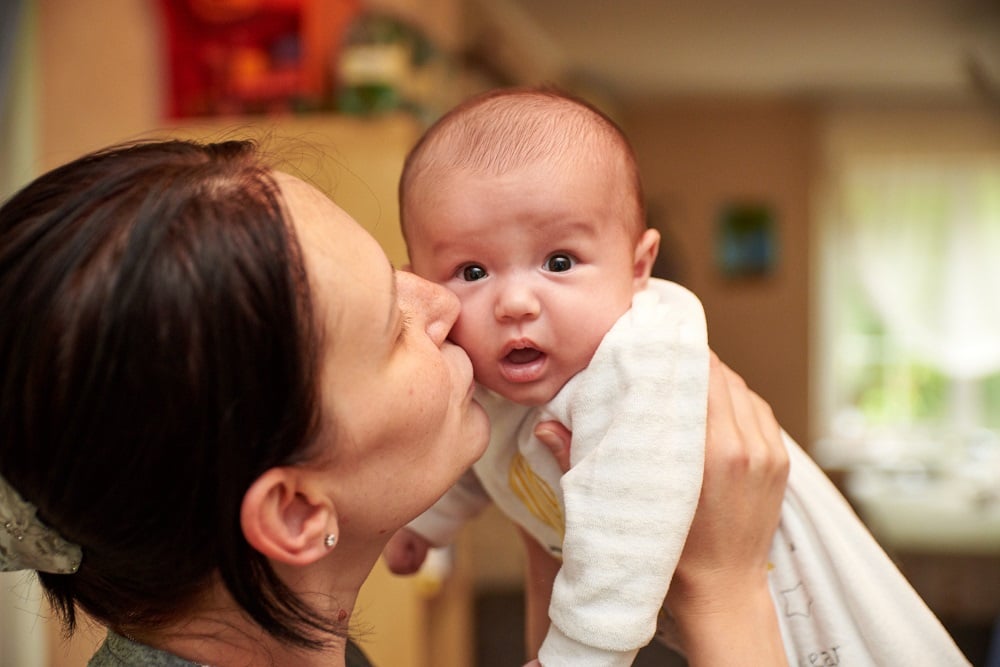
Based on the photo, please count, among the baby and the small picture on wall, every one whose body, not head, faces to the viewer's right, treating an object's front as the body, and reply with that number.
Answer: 0

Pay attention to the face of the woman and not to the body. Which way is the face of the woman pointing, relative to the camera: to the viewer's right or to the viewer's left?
to the viewer's right

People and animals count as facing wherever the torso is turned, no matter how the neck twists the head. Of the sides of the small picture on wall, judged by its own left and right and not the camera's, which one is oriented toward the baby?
front

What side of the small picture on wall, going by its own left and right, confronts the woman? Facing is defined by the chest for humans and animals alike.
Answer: front

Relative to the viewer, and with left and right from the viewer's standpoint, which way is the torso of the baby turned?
facing the viewer and to the left of the viewer

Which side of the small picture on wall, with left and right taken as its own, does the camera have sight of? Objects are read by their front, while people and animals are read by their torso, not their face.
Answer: front

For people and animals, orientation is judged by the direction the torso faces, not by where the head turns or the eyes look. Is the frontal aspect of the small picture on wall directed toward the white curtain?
no

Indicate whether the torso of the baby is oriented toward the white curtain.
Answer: no

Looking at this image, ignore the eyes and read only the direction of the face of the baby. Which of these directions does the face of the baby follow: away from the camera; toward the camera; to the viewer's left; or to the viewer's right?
toward the camera

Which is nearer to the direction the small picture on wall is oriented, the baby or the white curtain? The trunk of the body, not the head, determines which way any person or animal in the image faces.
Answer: the baby

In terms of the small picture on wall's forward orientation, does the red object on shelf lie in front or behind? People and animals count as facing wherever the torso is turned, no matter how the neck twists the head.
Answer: in front
